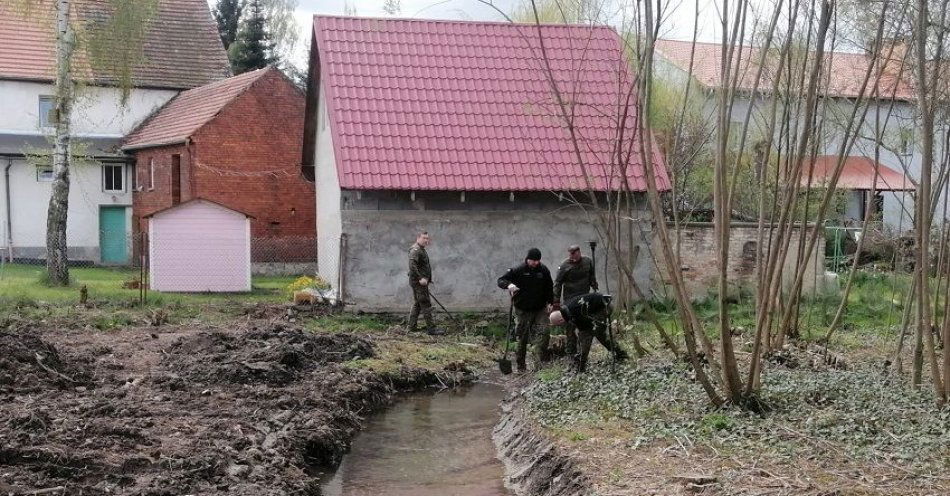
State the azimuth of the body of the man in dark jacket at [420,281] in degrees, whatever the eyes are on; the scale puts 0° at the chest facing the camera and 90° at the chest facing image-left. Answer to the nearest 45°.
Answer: approximately 270°

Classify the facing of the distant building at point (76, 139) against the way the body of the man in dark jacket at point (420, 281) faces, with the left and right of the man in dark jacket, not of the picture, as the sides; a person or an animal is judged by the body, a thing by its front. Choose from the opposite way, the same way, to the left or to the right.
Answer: to the right

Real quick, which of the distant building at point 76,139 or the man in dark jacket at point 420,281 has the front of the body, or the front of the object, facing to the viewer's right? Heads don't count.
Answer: the man in dark jacket

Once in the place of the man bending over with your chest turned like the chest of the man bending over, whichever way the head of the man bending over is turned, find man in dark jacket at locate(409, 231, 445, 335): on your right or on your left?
on your right

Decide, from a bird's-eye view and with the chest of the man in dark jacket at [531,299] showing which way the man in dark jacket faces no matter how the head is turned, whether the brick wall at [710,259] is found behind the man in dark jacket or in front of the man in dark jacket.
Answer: behind

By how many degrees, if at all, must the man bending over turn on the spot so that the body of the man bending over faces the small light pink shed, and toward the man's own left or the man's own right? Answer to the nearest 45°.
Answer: approximately 45° to the man's own right

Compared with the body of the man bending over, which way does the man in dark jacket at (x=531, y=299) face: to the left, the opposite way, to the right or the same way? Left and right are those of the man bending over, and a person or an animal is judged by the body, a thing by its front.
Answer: to the left

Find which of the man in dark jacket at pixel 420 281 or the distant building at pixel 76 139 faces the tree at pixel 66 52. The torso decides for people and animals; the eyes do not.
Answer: the distant building

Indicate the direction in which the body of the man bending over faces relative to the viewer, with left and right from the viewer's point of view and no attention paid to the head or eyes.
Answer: facing to the left of the viewer

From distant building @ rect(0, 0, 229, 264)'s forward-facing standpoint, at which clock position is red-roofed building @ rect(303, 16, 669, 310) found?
red-roofed building @ rect(303, 16, 669, 310) is roughly at 11 o'clock from distant building @ rect(0, 0, 229, 264).
